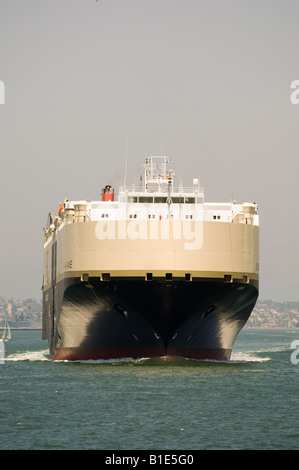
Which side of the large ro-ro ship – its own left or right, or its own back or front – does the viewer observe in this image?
front
